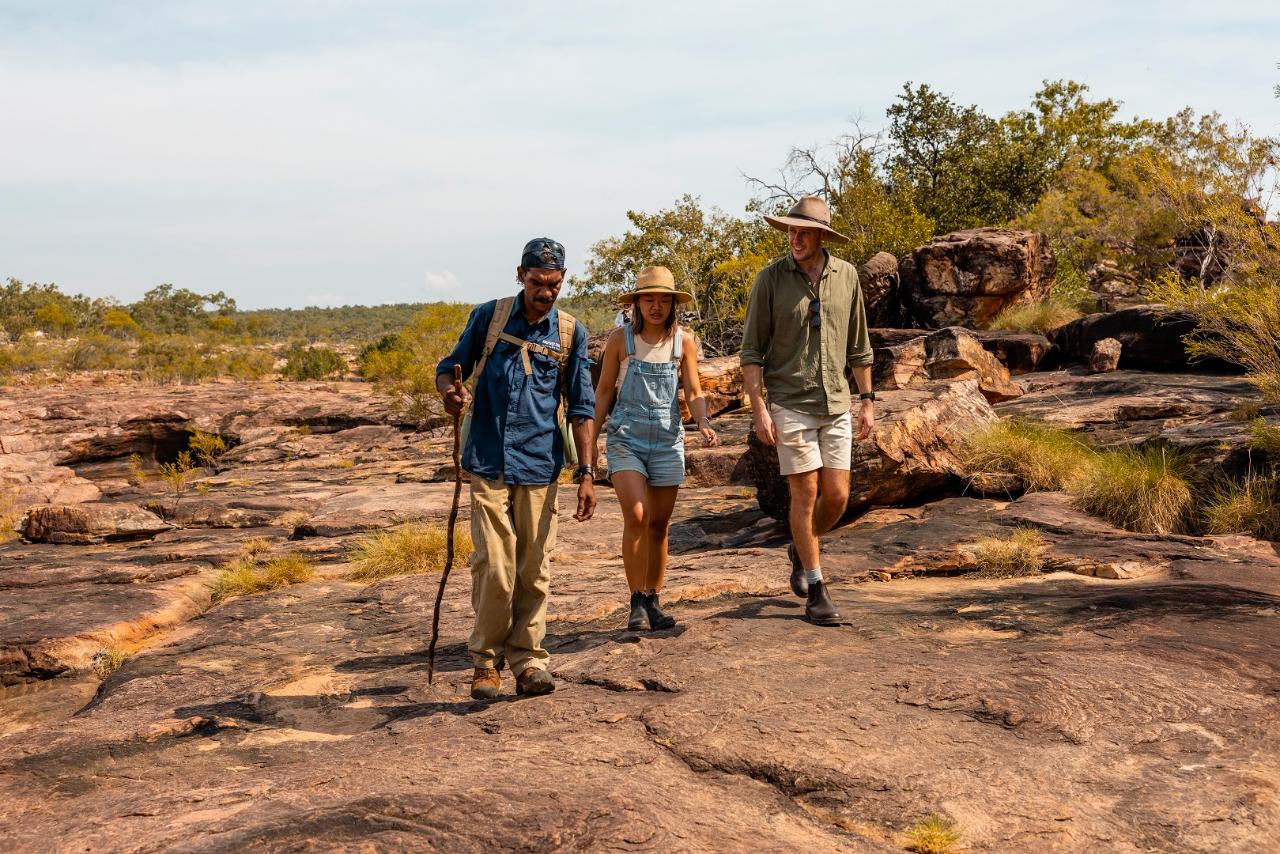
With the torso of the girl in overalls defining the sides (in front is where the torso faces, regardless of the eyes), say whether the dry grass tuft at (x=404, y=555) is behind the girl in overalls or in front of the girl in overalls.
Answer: behind

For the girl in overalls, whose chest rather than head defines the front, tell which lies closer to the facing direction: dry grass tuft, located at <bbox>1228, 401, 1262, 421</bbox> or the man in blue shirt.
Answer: the man in blue shirt

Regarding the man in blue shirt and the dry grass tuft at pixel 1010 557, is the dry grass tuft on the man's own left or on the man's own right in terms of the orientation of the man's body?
on the man's own left

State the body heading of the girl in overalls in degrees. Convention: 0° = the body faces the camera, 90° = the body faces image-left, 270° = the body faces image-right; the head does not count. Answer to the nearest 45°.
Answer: approximately 0°

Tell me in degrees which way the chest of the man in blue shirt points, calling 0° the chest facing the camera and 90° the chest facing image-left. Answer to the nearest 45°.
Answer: approximately 0°

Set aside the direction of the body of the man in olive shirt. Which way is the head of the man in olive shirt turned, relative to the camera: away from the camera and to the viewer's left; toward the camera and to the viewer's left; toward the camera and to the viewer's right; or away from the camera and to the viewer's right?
toward the camera and to the viewer's left

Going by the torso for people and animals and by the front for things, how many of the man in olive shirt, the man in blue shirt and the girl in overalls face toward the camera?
3

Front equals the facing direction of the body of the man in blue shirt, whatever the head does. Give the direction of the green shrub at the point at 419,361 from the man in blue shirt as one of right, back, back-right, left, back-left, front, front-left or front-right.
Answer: back
